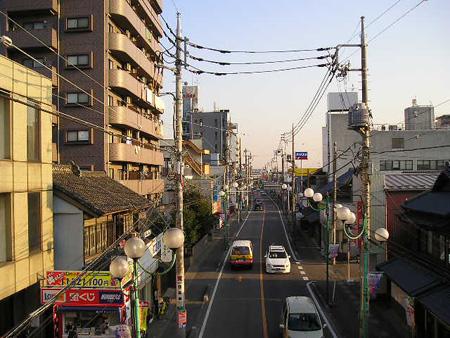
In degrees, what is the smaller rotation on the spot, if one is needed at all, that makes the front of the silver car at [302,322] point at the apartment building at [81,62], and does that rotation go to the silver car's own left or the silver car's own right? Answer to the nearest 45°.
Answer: approximately 135° to the silver car's own right

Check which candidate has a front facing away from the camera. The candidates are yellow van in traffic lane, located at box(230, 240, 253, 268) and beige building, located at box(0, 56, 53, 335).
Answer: the yellow van in traffic lane

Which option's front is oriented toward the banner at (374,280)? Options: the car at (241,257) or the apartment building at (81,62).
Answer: the apartment building

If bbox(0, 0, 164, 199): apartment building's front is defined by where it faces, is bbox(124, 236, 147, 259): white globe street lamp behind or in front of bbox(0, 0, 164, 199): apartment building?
in front

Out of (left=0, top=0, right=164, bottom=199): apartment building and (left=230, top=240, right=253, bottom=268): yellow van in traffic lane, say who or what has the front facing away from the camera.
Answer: the yellow van in traffic lane

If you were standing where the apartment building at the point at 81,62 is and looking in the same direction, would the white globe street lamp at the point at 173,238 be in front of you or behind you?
in front

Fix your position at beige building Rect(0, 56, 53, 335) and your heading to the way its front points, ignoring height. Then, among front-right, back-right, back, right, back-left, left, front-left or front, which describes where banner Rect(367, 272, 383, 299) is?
front-left

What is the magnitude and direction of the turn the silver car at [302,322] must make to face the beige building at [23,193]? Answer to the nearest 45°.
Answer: approximately 45° to its right

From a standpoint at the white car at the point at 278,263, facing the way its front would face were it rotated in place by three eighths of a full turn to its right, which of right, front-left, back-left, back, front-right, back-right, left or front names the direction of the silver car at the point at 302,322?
back-left

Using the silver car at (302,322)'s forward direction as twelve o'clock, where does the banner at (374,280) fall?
The banner is roughly at 7 o'clock from the silver car.

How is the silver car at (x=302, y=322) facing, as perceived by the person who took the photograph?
facing the viewer

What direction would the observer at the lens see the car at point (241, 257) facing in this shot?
facing away from the viewer

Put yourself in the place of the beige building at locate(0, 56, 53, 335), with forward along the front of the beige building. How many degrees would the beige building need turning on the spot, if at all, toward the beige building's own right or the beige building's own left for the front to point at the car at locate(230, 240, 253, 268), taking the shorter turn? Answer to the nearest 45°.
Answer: approximately 90° to the beige building's own left

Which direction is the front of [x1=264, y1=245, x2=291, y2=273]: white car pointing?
toward the camera

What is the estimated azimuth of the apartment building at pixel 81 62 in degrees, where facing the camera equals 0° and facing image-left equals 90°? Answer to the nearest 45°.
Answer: approximately 315°
